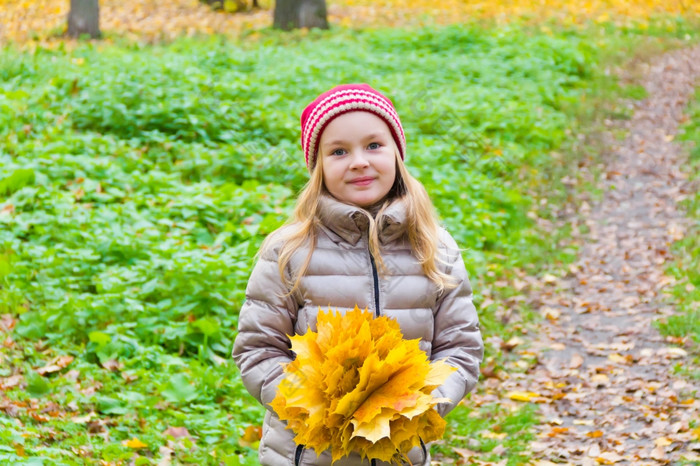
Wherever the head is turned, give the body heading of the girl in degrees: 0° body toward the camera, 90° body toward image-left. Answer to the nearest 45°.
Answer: approximately 0°

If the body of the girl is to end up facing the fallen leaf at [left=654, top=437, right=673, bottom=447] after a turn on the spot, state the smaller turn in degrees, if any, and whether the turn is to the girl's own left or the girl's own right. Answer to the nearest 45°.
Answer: approximately 135° to the girl's own left

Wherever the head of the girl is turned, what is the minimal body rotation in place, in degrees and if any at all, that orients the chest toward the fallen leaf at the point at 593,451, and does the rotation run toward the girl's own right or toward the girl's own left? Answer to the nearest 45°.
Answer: approximately 135° to the girl's own left

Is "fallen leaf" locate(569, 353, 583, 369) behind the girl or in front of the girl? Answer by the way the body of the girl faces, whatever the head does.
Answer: behind

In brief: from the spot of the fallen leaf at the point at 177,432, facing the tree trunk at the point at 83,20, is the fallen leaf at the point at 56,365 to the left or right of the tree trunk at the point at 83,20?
left

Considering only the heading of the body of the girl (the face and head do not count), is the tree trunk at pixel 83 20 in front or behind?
behind

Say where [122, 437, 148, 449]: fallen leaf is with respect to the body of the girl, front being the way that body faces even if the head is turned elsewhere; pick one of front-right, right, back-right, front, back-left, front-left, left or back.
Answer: back-right

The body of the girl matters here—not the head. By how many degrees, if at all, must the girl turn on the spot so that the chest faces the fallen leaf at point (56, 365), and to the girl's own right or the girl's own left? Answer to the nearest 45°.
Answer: approximately 135° to the girl's own right

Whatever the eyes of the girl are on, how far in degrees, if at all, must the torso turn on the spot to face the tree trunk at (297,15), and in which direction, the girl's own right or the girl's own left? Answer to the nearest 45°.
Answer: approximately 180°

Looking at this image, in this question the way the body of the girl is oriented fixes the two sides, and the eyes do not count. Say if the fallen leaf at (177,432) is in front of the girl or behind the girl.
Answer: behind
